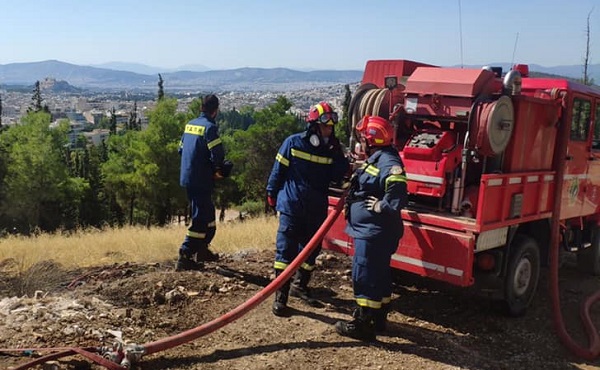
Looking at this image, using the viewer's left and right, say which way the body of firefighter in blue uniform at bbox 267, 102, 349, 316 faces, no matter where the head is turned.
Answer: facing the viewer and to the right of the viewer

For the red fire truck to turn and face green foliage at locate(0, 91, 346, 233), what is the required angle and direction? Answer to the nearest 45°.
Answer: approximately 90° to its left

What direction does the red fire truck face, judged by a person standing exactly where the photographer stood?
facing away from the viewer and to the right of the viewer

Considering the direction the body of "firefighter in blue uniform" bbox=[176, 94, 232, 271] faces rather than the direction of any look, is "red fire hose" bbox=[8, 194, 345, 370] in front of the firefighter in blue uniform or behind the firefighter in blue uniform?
behind

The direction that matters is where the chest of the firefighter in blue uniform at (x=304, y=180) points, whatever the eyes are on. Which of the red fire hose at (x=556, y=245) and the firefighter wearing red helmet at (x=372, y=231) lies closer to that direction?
the firefighter wearing red helmet

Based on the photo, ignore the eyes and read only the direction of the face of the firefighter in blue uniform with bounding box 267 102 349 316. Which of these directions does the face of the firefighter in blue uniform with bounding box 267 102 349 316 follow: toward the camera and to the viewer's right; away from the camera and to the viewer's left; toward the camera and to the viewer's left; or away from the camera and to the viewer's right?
toward the camera and to the viewer's right

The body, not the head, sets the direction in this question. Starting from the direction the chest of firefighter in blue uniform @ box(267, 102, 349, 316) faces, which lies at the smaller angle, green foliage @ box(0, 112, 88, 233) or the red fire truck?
the red fire truck

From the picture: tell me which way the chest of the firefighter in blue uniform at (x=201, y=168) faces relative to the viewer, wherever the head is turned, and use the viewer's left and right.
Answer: facing away from the viewer and to the right of the viewer

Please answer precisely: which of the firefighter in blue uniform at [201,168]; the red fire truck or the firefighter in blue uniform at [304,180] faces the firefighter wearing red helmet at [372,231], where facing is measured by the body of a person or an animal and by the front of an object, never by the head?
the firefighter in blue uniform at [304,180]

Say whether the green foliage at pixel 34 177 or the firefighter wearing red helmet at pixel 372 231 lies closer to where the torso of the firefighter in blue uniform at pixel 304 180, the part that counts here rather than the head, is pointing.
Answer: the firefighter wearing red helmet

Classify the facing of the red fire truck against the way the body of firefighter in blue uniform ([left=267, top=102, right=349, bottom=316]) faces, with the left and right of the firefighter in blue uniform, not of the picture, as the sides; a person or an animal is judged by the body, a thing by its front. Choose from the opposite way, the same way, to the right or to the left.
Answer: to the left

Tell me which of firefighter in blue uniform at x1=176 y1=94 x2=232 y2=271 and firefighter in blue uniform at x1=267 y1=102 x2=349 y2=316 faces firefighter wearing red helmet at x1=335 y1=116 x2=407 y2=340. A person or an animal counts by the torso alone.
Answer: firefighter in blue uniform at x1=267 y1=102 x2=349 y2=316

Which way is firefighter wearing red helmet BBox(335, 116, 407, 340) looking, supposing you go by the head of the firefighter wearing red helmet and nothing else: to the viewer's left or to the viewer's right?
to the viewer's left

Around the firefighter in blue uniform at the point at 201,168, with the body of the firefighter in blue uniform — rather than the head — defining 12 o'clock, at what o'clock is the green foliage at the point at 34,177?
The green foliage is roughly at 10 o'clock from the firefighter in blue uniform.

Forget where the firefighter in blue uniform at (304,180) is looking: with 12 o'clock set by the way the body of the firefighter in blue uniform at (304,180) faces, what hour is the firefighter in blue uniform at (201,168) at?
the firefighter in blue uniform at (201,168) is roughly at 6 o'clock from the firefighter in blue uniform at (304,180).

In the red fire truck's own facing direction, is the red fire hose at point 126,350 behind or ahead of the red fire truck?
behind
